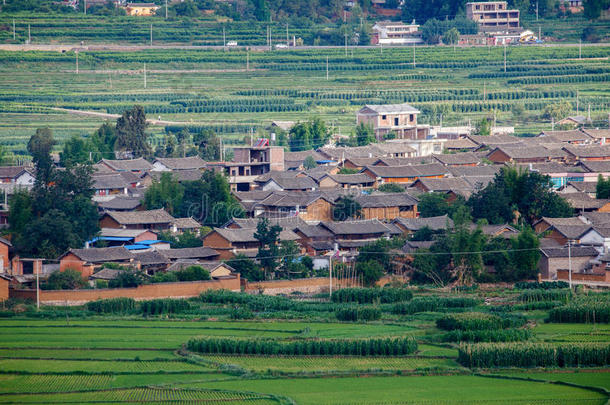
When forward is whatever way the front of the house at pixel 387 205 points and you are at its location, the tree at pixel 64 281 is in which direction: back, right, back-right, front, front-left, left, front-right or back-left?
front-right

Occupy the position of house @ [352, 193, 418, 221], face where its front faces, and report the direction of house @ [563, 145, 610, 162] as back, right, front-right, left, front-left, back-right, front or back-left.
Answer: back-left

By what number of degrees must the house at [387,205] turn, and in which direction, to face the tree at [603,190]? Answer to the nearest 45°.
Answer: approximately 90° to its left

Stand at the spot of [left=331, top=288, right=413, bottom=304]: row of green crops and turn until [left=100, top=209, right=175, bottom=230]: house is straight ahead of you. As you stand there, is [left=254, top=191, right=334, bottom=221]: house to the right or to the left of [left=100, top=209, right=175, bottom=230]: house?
right

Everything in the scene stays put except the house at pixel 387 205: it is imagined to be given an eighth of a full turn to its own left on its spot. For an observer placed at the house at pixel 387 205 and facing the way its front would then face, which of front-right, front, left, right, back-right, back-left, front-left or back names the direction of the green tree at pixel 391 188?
back-left

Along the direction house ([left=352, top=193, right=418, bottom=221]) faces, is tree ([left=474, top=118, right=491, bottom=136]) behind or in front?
behind

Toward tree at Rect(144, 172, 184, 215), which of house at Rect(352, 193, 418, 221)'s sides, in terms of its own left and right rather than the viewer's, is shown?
right

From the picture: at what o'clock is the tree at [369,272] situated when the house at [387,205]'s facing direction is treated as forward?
The tree is roughly at 12 o'clock from the house.

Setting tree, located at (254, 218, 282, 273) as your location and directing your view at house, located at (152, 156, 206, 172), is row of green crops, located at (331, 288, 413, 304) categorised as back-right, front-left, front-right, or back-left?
back-right

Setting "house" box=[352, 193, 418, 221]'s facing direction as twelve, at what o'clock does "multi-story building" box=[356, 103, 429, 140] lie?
The multi-story building is roughly at 6 o'clock from the house.

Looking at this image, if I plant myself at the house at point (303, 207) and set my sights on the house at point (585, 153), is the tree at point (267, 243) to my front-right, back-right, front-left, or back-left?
back-right

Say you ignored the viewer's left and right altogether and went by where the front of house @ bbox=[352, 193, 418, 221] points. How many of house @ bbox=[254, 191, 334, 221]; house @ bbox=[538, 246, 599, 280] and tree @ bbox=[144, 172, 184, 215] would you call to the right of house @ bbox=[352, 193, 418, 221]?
2

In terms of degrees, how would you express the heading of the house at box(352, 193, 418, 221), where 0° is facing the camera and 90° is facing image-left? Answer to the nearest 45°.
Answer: approximately 0°

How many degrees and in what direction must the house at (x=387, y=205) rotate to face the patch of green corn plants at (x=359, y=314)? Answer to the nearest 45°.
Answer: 0° — it already faces it

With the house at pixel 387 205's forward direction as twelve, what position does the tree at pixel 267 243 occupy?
The tree is roughly at 1 o'clock from the house.

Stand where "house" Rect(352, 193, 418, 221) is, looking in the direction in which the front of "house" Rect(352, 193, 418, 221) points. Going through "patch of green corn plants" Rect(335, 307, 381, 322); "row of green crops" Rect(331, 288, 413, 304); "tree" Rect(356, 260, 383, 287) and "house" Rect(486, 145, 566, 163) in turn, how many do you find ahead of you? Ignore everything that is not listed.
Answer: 3
